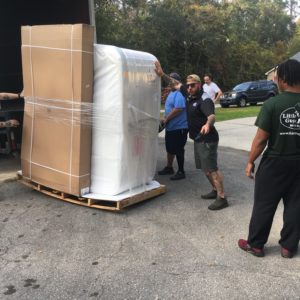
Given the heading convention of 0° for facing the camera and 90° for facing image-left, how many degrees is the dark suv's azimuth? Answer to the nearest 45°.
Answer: approximately 45°

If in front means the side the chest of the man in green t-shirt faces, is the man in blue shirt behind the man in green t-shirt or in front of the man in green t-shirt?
in front

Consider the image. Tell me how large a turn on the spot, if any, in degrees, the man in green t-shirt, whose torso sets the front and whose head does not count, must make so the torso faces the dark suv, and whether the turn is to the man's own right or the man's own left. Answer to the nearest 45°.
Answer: approximately 45° to the man's own right

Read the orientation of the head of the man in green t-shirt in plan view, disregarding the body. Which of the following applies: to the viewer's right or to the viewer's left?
to the viewer's left

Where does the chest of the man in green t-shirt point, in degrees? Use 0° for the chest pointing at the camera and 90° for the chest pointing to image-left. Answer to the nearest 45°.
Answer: approximately 135°

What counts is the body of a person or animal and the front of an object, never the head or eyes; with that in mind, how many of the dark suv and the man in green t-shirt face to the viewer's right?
0

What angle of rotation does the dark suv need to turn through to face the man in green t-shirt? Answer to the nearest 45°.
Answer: approximately 45° to its left

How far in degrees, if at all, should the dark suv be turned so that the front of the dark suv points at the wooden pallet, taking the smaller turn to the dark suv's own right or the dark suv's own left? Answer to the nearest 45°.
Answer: approximately 45° to the dark suv's own left

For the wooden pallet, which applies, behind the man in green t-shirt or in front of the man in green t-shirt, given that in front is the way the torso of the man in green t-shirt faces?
in front

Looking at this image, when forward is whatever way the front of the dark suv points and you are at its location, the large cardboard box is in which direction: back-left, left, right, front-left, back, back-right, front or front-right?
front-left

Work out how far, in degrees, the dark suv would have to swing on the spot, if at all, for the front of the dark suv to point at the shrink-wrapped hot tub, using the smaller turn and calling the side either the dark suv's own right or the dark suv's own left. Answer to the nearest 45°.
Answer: approximately 45° to the dark suv's own left
